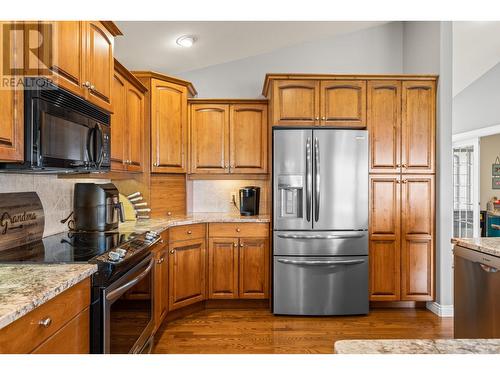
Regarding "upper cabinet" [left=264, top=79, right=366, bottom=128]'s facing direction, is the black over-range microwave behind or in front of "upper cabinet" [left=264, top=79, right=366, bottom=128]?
in front

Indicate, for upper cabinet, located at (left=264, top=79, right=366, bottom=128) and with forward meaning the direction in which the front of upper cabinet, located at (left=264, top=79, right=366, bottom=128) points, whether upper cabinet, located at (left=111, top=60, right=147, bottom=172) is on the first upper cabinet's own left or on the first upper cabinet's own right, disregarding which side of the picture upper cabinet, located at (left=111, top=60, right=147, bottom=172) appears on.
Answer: on the first upper cabinet's own right

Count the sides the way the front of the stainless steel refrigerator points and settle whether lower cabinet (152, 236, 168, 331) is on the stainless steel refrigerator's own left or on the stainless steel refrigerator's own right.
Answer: on the stainless steel refrigerator's own right

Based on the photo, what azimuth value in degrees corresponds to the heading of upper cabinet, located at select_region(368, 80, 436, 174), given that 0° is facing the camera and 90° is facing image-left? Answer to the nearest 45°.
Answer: approximately 0°

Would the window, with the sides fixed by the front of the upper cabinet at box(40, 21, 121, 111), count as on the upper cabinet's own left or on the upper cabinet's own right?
on the upper cabinet's own left

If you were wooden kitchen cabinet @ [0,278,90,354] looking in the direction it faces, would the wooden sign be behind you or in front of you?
behind

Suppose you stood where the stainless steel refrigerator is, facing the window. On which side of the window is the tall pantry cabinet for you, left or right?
right
